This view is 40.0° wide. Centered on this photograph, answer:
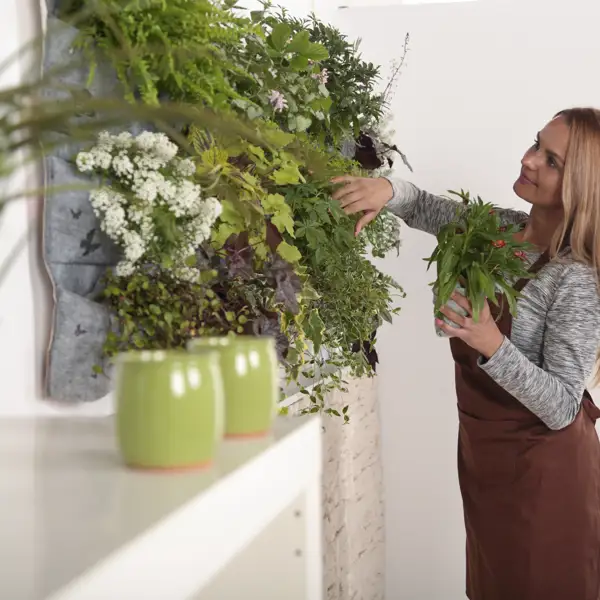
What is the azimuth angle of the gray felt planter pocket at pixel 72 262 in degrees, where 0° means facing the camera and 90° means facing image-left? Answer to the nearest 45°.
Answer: approximately 315°

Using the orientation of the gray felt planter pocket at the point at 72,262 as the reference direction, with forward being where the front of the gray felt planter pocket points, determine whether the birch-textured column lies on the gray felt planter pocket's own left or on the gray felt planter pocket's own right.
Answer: on the gray felt planter pocket's own left

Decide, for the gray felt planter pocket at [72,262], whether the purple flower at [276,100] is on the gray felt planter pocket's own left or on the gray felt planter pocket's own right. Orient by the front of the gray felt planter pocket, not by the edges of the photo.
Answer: on the gray felt planter pocket's own left

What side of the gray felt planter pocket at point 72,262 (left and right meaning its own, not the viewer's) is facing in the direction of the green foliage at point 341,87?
left

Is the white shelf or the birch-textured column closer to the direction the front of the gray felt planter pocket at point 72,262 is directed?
the white shelf
